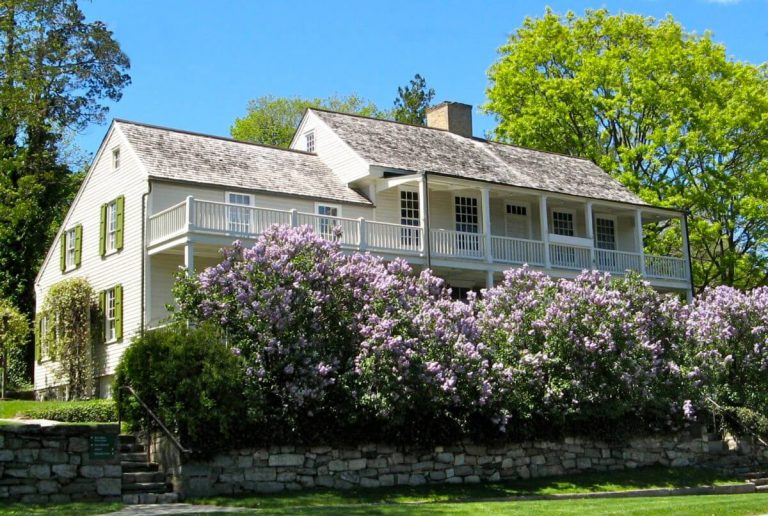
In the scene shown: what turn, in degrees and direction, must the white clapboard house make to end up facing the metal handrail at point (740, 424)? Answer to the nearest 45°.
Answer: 0° — it already faces it

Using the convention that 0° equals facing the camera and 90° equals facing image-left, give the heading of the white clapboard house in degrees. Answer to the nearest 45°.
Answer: approximately 315°

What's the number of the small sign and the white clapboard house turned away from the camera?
0

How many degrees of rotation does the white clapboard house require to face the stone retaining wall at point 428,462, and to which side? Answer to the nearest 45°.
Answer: approximately 45° to its right

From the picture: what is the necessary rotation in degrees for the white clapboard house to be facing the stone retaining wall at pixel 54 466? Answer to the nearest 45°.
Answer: approximately 45° to its right

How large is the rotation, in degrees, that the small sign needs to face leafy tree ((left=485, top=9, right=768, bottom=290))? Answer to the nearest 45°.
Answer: approximately 135° to its left

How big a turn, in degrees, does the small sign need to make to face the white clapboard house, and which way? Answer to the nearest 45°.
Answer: approximately 135° to its left

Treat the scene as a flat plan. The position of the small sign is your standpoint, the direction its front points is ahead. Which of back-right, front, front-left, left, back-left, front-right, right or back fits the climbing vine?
back

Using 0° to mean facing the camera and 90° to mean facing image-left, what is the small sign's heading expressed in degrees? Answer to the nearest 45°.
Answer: approximately 0°

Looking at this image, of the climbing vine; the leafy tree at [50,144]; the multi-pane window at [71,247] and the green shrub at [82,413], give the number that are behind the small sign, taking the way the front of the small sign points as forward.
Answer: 4

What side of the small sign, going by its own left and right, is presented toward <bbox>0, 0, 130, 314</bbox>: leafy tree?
back

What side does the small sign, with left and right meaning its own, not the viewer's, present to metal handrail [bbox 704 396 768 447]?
left
